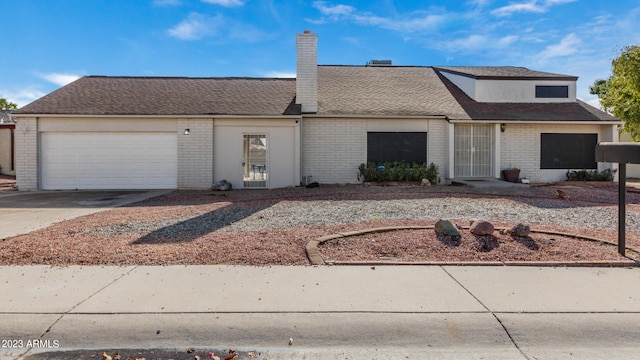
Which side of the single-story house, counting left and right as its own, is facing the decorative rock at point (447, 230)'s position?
front

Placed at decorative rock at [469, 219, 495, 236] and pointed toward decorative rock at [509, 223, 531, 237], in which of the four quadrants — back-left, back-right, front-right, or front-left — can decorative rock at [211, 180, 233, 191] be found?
back-left

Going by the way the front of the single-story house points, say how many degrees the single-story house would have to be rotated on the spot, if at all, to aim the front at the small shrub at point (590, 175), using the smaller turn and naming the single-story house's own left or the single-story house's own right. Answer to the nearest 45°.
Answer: approximately 90° to the single-story house's own left

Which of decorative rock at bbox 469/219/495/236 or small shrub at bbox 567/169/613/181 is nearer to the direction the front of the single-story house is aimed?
the decorative rock

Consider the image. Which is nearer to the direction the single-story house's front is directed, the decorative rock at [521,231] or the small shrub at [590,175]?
the decorative rock

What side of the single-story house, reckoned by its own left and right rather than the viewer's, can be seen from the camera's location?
front

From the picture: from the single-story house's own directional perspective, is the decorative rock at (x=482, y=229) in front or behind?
in front

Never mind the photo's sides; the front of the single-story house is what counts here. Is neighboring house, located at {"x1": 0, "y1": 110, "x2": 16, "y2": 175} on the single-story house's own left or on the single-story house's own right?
on the single-story house's own right

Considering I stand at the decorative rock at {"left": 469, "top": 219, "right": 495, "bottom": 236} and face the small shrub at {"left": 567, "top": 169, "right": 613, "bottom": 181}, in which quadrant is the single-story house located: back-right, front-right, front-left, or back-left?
front-left

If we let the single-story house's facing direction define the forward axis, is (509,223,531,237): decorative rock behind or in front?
in front

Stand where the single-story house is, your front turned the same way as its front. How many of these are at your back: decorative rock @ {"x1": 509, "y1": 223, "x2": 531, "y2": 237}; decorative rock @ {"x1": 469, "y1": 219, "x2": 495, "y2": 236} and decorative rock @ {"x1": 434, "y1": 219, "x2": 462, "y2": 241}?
0
